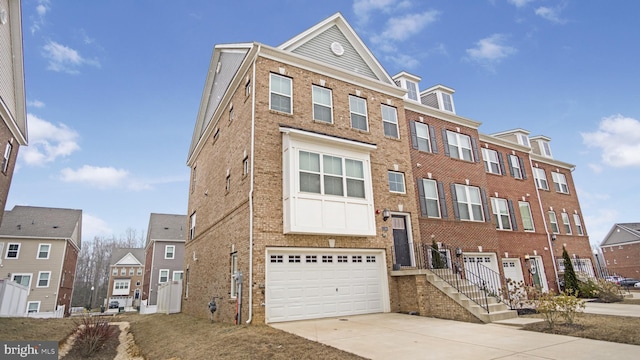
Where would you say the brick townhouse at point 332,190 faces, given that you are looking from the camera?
facing the viewer and to the right of the viewer
